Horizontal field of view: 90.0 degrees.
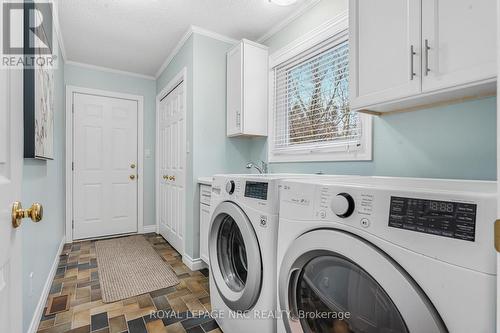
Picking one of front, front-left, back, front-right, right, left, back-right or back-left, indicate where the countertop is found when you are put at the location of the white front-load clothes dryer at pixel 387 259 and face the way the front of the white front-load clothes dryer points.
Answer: right

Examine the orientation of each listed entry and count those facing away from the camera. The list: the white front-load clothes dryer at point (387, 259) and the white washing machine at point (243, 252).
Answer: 0

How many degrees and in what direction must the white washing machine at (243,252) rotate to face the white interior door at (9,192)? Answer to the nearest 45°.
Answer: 0° — it already faces it

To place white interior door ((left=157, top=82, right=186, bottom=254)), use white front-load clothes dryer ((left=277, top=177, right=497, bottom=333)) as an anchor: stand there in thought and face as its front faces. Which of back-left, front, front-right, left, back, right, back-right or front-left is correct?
right

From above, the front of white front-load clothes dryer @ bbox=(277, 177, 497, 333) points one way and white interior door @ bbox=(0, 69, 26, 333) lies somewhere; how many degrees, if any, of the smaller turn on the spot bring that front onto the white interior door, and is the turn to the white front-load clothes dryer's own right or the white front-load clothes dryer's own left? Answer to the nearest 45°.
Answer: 0° — it already faces it

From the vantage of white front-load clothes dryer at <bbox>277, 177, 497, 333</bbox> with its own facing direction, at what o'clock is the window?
The window is roughly at 4 o'clock from the white front-load clothes dryer.

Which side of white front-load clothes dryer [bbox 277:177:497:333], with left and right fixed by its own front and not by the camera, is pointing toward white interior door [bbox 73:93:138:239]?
right

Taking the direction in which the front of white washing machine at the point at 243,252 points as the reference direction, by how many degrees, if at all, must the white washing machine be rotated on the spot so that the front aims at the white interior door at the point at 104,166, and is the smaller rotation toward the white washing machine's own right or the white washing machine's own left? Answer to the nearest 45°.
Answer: approximately 90° to the white washing machine's own right

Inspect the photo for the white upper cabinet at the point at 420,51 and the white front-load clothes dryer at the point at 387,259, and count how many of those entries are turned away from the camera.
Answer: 0

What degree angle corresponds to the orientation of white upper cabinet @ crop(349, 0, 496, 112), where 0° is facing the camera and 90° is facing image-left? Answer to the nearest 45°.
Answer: approximately 45°

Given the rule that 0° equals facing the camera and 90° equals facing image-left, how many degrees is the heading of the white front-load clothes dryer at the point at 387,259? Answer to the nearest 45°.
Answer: approximately 45°
